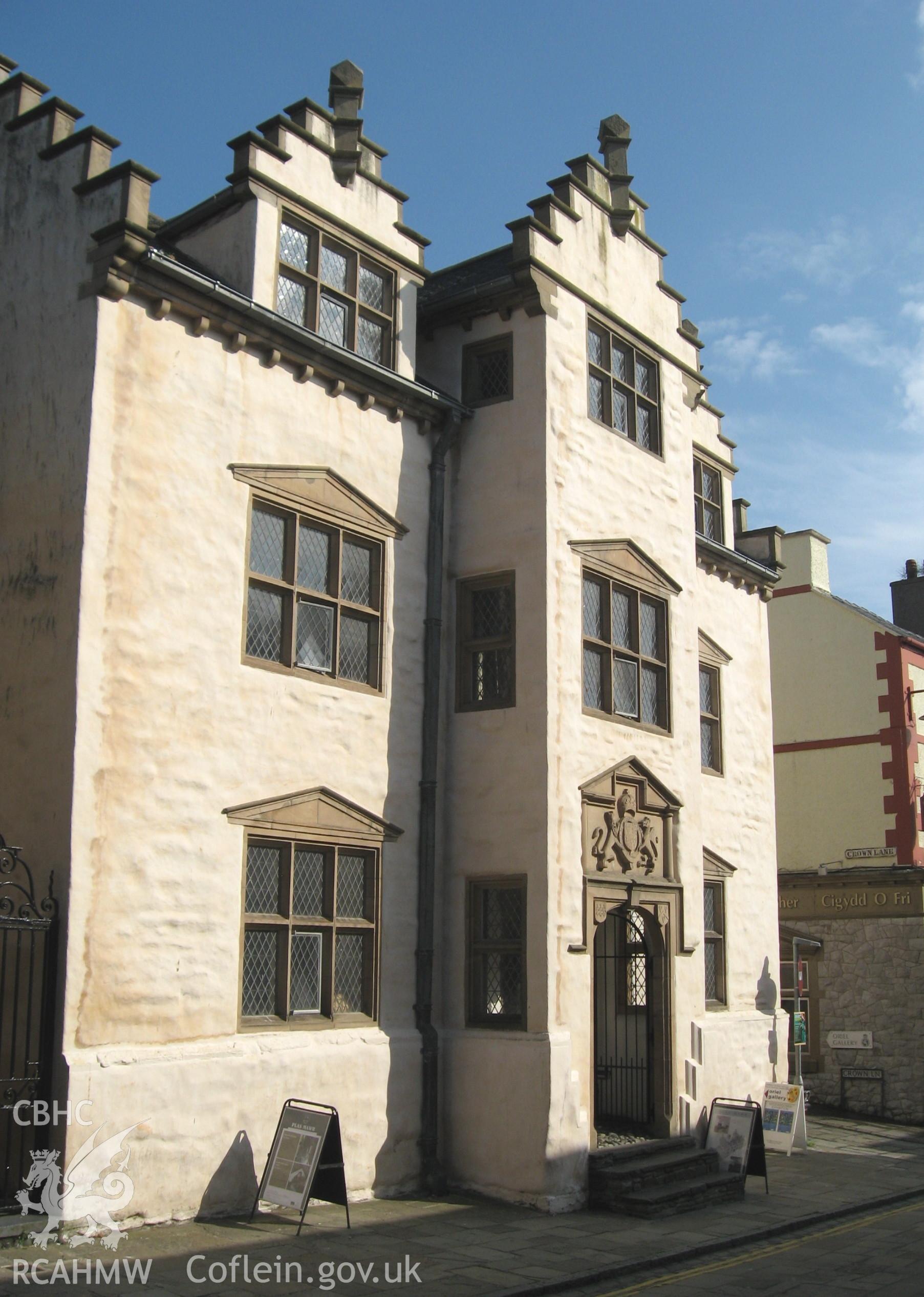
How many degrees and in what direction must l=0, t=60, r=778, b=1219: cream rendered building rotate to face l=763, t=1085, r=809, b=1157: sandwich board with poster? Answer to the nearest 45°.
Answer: approximately 90° to its left

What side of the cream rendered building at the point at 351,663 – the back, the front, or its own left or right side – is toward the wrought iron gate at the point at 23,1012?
right
